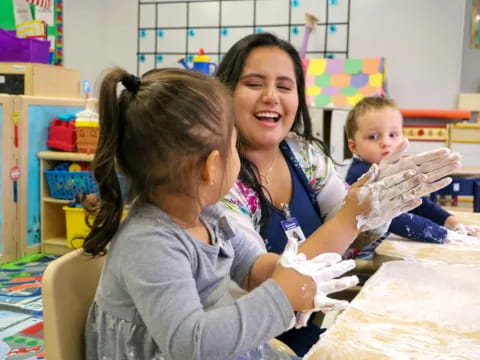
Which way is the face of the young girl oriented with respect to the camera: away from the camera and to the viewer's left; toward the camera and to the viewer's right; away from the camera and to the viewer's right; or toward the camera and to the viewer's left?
away from the camera and to the viewer's right

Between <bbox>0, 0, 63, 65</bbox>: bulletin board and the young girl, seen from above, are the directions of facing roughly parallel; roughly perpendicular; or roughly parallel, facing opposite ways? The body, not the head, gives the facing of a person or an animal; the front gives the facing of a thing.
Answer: roughly perpendicular

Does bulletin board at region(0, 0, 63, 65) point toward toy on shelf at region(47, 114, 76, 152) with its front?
yes

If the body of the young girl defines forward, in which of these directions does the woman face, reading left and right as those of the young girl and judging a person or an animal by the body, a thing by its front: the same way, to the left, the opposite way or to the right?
to the right

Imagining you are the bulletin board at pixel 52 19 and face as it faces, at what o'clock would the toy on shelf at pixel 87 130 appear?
The toy on shelf is roughly at 12 o'clock from the bulletin board.

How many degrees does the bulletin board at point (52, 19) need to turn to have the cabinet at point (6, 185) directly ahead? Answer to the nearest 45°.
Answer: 0° — it already faces it

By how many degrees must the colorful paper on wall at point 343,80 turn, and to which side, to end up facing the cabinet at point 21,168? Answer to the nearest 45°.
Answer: approximately 45° to its right

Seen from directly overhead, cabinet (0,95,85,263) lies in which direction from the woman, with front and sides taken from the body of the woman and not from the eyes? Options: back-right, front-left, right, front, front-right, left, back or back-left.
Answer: back-right

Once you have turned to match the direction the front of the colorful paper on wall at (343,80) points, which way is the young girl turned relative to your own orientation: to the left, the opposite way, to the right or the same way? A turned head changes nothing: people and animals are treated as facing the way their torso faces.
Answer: to the left
